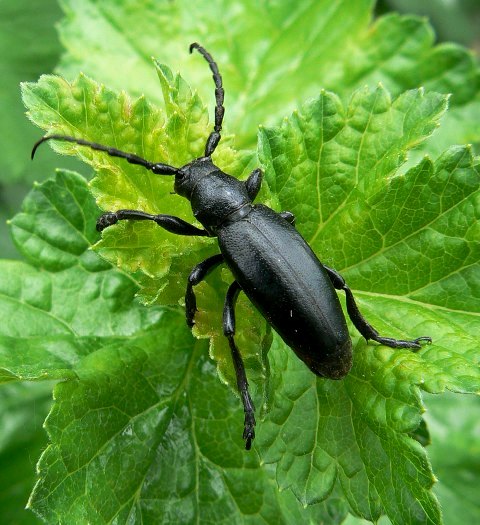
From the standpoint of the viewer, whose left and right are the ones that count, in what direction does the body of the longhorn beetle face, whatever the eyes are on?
facing away from the viewer and to the left of the viewer

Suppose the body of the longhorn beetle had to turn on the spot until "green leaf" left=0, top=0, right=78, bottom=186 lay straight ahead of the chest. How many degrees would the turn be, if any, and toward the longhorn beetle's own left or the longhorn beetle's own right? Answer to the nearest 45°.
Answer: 0° — it already faces it

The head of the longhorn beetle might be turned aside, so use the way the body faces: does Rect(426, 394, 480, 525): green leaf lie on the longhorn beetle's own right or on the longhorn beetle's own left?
on the longhorn beetle's own right
